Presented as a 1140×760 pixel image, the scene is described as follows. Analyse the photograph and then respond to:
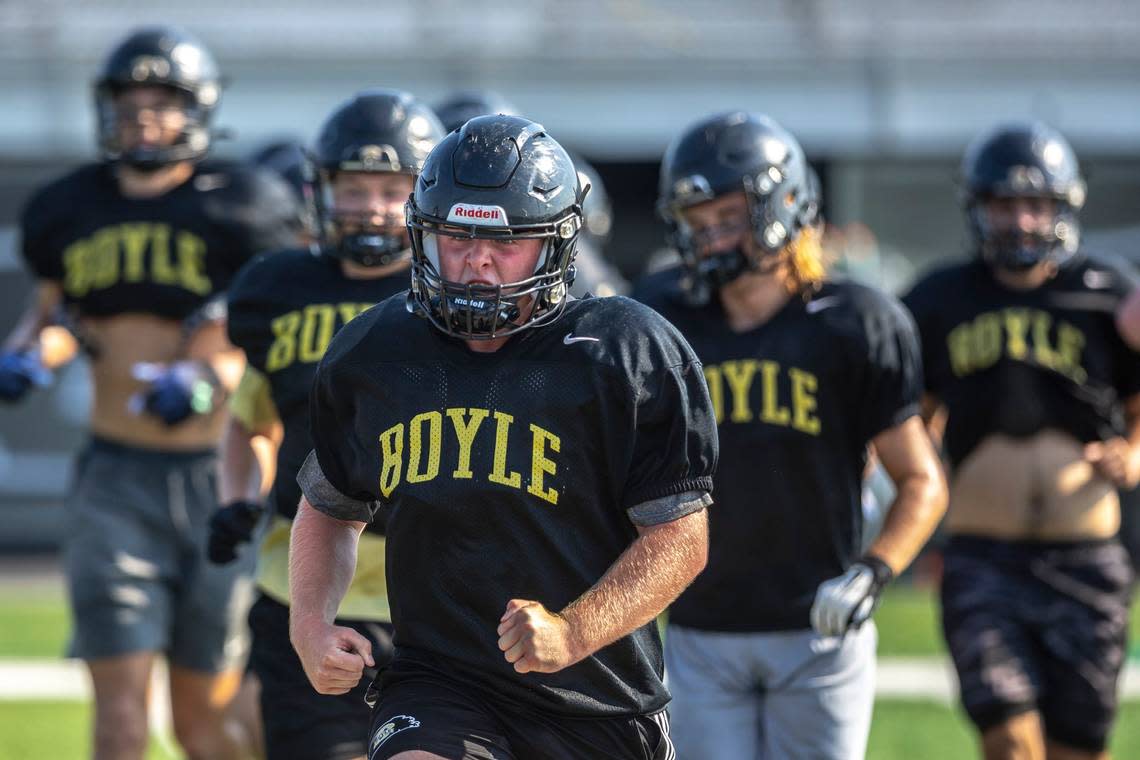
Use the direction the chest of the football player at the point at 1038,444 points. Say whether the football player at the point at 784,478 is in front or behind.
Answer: in front

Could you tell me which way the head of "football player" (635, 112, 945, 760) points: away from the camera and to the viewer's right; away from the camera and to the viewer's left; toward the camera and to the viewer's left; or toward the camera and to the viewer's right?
toward the camera and to the viewer's left

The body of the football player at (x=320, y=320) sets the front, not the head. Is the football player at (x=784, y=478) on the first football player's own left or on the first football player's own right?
on the first football player's own left

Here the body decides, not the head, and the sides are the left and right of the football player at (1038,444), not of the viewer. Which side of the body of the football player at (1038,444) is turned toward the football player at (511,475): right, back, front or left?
front

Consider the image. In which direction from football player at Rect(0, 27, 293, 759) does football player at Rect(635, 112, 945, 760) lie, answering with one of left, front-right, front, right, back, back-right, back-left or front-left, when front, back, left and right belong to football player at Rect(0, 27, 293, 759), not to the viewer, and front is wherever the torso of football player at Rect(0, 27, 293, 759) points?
front-left

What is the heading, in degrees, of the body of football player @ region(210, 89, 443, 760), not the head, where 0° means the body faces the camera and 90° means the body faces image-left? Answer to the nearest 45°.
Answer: approximately 0°

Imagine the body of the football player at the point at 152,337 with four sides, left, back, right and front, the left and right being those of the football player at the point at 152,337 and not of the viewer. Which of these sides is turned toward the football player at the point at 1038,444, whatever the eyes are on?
left
